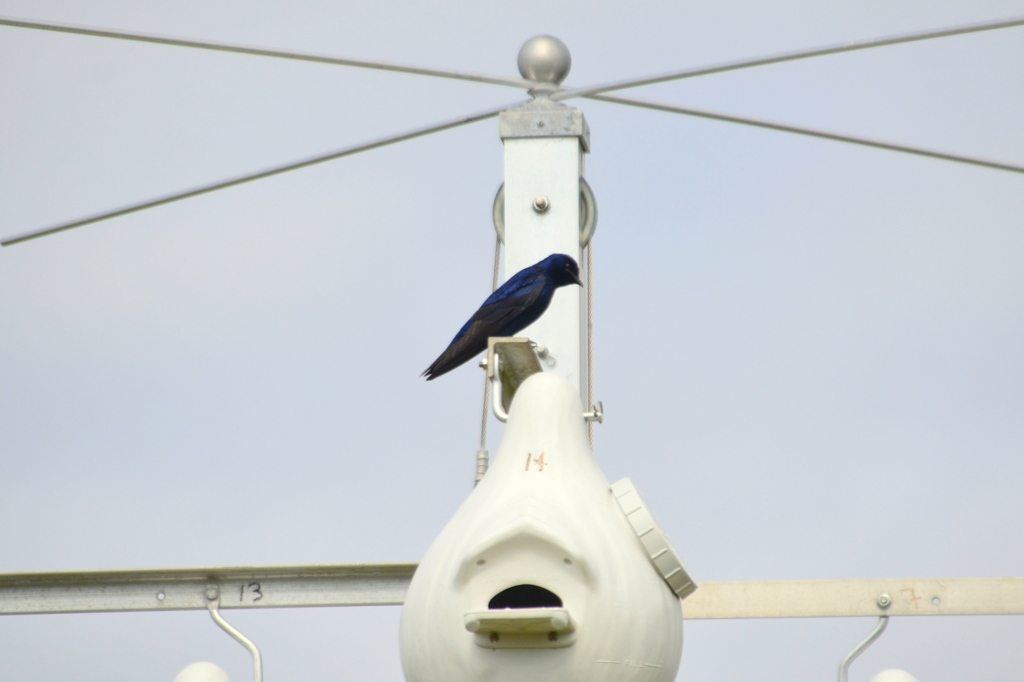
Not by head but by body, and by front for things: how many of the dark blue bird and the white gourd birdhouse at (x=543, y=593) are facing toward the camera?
1

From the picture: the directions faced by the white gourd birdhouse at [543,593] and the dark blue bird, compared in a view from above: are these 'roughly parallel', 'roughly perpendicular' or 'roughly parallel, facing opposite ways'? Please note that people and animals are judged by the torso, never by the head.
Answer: roughly perpendicular

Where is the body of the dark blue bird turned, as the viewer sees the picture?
to the viewer's right

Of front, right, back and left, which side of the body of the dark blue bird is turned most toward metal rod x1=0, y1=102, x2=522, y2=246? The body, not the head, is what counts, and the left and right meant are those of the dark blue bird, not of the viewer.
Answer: back

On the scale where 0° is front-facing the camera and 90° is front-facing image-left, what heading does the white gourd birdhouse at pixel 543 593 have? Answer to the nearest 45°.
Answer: approximately 0°
